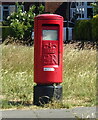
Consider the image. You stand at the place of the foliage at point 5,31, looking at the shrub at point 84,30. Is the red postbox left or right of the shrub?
right

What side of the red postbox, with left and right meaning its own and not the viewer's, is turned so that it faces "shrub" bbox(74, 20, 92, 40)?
back

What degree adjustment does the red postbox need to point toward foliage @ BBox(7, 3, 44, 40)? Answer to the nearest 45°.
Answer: approximately 180°

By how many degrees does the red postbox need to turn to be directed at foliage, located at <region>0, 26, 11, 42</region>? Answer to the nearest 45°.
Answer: approximately 180°

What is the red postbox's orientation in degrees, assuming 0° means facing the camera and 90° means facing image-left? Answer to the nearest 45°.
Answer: approximately 0°

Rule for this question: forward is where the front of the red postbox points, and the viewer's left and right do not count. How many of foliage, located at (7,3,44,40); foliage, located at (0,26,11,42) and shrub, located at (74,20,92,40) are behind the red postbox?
3
